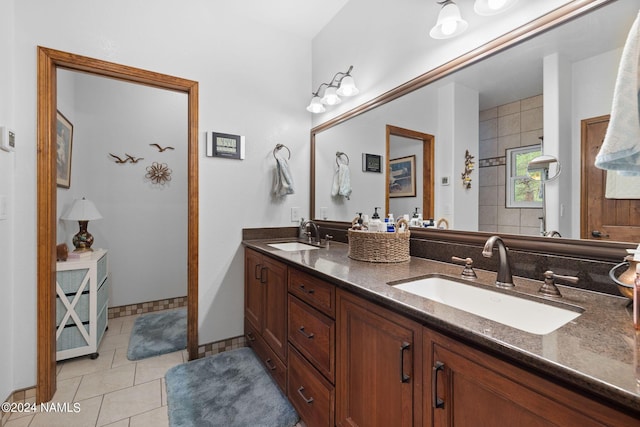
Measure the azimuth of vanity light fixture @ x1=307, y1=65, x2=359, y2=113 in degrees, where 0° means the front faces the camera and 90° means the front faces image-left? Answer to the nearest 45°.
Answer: approximately 45°

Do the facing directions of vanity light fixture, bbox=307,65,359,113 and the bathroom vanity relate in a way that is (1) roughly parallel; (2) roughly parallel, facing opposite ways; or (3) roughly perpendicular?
roughly parallel

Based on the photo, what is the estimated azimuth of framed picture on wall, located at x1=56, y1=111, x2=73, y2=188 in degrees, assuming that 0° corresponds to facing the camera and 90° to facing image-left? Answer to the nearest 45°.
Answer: approximately 270°

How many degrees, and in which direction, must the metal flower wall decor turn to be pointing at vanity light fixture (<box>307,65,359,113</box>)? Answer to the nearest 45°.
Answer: approximately 45° to its left

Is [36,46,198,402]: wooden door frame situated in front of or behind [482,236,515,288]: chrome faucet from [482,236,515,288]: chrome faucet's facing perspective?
in front

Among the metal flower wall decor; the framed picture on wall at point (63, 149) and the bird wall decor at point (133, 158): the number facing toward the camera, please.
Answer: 2

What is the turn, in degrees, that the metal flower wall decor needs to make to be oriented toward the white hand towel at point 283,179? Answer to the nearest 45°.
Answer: approximately 45° to its left

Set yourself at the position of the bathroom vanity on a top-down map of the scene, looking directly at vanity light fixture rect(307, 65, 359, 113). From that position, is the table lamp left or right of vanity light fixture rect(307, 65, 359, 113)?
left

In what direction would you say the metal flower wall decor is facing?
toward the camera

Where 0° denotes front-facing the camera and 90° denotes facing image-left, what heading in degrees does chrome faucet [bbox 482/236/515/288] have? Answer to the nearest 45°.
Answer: approximately 45°

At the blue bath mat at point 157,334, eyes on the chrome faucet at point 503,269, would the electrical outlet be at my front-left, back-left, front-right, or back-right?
front-left

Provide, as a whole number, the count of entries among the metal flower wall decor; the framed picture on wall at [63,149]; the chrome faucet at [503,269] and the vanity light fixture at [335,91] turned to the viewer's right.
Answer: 1

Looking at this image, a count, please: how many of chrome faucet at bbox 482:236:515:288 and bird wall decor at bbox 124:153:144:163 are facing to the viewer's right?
0

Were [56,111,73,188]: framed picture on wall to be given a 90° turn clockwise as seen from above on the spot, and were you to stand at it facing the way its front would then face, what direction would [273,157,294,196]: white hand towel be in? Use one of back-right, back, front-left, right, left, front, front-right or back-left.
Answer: front-left

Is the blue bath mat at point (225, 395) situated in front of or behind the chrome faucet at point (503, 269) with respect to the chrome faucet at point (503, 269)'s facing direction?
in front

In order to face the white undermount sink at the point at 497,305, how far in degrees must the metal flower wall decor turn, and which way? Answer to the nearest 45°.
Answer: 0° — it already faces it

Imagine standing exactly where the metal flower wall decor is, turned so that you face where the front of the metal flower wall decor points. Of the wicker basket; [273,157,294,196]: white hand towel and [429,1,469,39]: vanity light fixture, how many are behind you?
0
